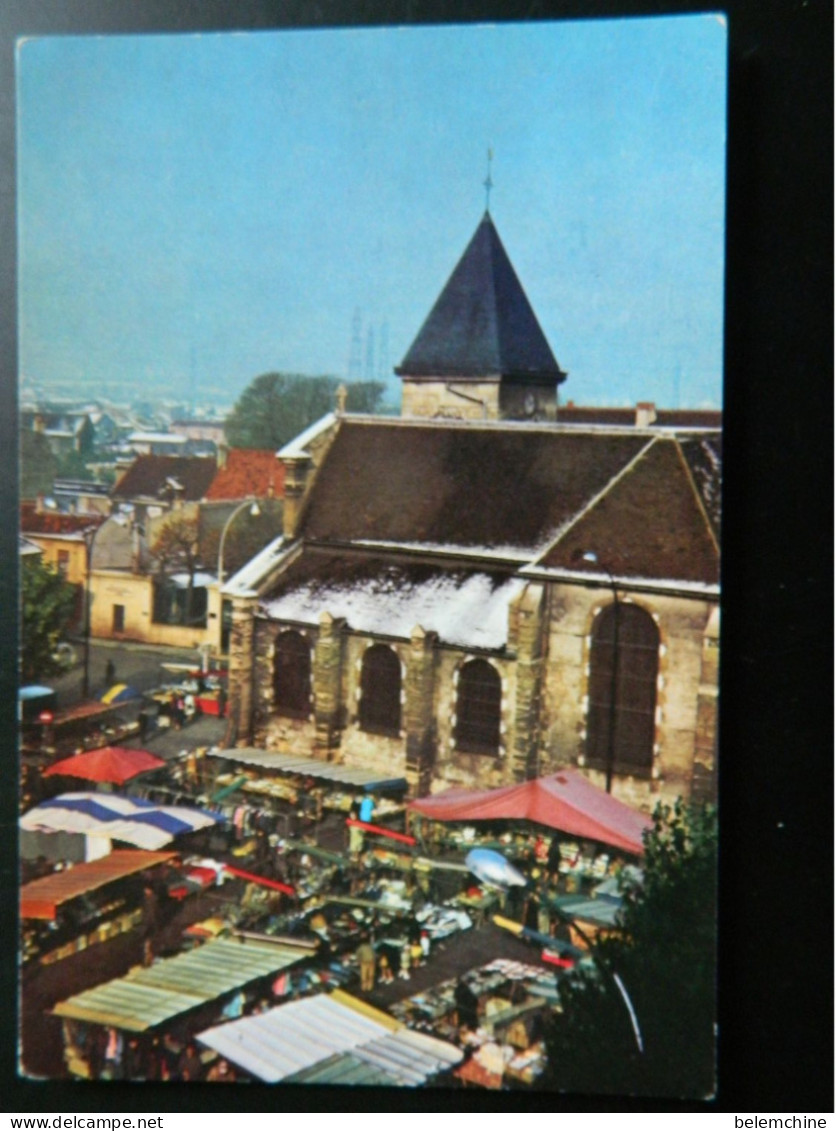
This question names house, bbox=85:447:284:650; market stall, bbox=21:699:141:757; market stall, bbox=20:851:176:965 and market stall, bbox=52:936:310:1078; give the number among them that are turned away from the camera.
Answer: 0

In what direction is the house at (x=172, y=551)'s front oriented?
toward the camera

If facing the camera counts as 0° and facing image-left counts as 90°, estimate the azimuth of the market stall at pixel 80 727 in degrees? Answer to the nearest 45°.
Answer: approximately 315°

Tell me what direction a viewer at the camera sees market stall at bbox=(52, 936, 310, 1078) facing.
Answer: facing the viewer and to the right of the viewer

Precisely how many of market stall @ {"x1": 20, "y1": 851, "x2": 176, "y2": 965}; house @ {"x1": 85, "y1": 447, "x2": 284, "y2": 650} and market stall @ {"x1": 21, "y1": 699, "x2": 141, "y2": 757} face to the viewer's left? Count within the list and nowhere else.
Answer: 0

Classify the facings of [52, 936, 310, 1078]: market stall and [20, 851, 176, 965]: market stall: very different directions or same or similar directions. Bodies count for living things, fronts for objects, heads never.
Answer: same or similar directions

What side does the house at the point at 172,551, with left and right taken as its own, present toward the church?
left

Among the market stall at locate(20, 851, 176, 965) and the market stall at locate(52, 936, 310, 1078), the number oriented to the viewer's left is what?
0
